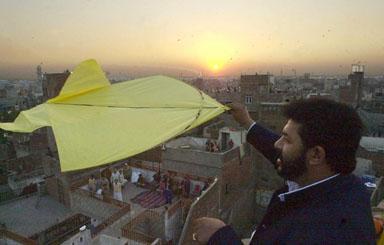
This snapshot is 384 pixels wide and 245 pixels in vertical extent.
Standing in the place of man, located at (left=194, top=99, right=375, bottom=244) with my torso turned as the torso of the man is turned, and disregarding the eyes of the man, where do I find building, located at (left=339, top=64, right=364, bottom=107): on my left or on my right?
on my right

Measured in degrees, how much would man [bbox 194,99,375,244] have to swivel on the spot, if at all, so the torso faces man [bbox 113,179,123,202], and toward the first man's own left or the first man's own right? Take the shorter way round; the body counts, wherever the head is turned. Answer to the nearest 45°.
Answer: approximately 45° to the first man's own right

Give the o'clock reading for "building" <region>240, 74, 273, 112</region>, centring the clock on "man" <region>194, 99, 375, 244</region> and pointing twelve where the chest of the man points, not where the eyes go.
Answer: The building is roughly at 3 o'clock from the man.

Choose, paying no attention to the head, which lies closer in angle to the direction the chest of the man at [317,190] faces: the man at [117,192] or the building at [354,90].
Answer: the man

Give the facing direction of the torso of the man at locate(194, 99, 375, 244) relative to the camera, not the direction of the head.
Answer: to the viewer's left

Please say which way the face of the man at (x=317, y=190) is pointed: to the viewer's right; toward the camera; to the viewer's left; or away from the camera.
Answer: to the viewer's left

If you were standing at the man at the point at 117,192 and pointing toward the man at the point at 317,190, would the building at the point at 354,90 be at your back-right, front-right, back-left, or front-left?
back-left
